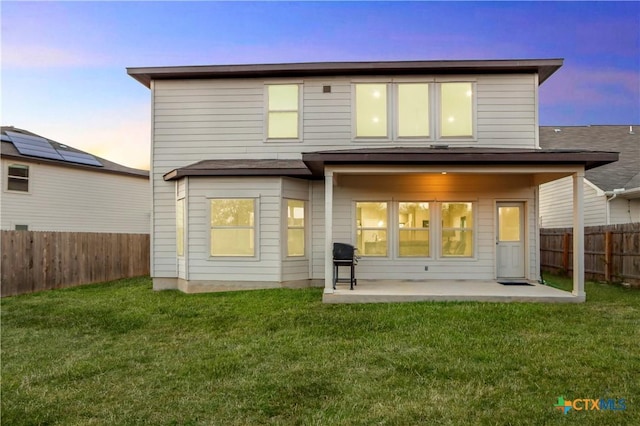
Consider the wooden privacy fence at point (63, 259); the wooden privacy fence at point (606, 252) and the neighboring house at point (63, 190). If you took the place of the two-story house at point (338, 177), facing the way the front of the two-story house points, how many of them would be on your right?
1

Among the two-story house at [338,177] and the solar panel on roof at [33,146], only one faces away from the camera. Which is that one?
the two-story house

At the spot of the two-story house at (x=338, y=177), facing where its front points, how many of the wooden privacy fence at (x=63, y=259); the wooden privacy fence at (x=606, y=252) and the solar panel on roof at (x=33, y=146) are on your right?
1

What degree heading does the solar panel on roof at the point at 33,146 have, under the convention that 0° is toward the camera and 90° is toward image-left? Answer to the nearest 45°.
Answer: approximately 315°

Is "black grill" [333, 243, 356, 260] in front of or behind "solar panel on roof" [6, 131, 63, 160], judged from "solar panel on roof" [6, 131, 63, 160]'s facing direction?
in front

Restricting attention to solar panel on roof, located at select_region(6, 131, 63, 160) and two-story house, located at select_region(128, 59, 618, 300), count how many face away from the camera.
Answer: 1

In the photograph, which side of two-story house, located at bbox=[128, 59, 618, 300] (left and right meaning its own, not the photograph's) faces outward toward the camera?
back

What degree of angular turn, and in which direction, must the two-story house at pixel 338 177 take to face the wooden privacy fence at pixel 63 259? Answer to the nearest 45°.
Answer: approximately 90° to its left

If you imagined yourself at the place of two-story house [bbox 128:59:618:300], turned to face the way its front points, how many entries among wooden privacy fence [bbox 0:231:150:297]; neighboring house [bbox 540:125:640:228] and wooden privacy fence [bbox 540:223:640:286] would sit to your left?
1
